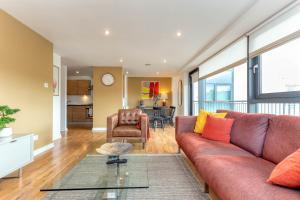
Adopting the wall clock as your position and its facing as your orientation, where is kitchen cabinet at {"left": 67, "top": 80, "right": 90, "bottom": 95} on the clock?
The kitchen cabinet is roughly at 5 o'clock from the wall clock.

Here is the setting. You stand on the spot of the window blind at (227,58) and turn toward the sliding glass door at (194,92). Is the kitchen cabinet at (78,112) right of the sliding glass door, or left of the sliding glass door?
left

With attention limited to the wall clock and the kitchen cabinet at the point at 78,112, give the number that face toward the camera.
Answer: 2

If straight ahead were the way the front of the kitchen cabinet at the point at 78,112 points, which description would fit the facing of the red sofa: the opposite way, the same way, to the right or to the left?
to the right

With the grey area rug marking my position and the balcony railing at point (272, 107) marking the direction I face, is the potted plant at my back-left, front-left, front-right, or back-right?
back-left

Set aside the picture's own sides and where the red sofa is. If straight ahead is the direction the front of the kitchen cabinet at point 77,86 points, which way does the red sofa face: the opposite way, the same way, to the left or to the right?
to the right

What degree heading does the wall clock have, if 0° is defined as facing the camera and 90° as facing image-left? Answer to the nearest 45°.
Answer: approximately 0°

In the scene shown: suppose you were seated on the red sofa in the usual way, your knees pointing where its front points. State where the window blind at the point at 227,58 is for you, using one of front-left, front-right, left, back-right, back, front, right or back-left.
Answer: back-right
